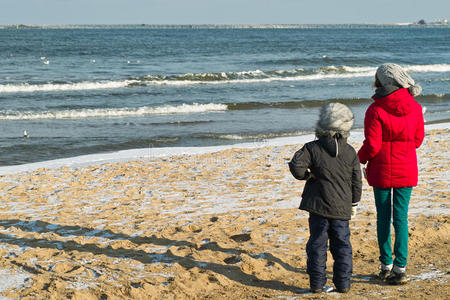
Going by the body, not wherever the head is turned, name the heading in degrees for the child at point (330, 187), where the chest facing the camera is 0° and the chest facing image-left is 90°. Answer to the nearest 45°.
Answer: approximately 180°
